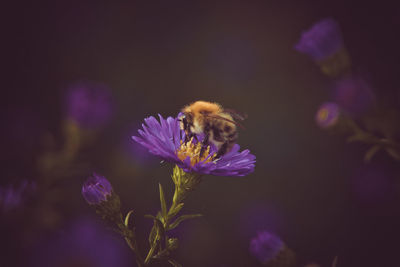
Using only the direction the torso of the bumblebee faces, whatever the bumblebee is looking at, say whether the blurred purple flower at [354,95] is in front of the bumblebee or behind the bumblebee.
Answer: behind

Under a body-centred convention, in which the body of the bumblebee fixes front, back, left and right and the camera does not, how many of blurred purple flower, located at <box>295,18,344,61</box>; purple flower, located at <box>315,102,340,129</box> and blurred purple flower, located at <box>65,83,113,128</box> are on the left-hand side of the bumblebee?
0

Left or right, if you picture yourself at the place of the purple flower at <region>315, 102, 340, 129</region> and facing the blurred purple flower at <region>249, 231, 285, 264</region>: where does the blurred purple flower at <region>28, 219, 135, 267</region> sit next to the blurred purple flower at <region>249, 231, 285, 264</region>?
right

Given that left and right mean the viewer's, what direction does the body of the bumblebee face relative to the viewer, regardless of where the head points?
facing to the left of the viewer

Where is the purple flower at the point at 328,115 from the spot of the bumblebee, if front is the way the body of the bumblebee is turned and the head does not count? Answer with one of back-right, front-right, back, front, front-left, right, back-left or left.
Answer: back-right
